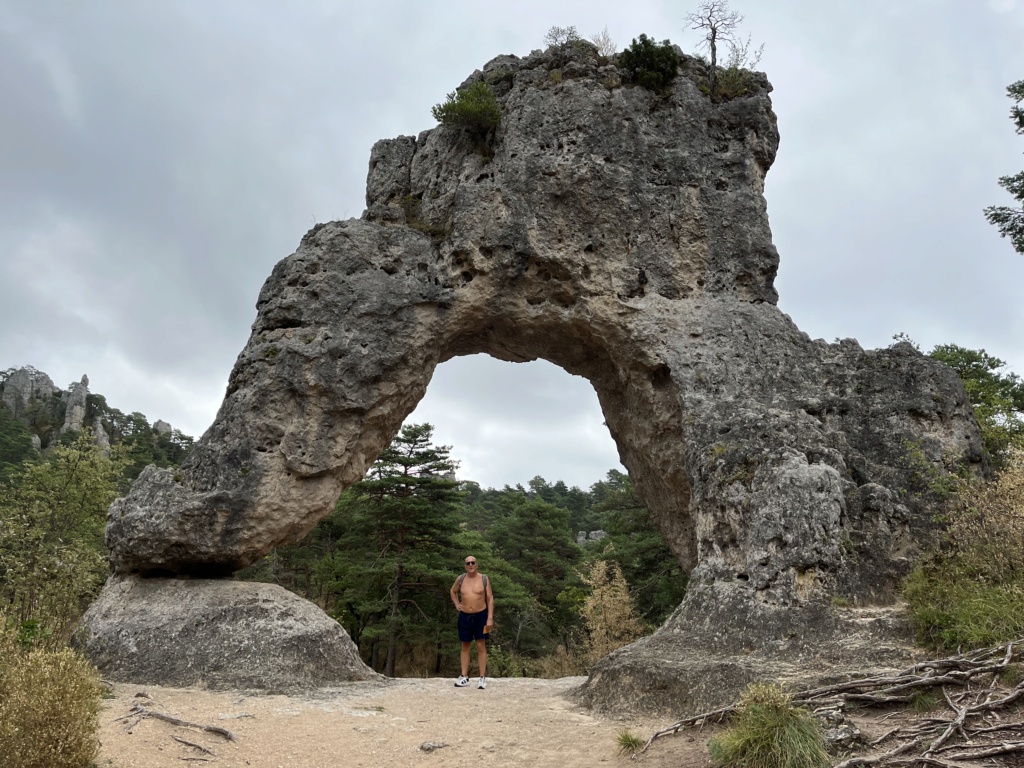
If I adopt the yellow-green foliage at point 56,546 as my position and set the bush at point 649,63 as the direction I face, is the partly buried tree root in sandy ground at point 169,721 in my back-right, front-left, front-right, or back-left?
front-right

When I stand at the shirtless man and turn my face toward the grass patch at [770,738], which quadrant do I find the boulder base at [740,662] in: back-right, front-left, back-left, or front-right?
front-left

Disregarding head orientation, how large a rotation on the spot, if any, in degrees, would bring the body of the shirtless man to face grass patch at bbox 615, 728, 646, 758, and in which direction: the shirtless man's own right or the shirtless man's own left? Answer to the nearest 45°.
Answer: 0° — they already face it

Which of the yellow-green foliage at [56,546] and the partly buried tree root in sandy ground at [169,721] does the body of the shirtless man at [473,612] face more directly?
the partly buried tree root in sandy ground

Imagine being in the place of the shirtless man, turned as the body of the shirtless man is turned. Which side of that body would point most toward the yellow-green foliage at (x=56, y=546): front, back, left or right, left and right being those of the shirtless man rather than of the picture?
right

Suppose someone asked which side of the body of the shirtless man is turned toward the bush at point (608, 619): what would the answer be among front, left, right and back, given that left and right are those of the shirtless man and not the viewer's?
back

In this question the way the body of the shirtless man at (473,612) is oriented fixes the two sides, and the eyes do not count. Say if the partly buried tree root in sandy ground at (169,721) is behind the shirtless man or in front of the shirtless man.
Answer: in front

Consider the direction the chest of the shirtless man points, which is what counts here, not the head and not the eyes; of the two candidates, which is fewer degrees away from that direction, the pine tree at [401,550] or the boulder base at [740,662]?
the boulder base

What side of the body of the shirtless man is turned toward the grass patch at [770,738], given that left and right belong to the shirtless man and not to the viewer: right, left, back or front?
front

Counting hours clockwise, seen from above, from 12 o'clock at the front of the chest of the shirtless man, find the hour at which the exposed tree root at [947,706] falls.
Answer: The exposed tree root is roughly at 11 o'clock from the shirtless man.

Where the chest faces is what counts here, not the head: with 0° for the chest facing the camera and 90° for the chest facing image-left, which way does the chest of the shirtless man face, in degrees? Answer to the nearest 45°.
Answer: approximately 0°

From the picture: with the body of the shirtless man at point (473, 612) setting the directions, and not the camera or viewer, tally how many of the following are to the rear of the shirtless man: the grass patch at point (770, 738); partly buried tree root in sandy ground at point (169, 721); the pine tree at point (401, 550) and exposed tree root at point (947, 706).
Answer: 1
